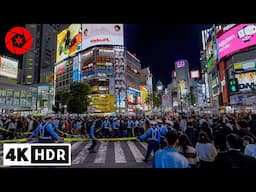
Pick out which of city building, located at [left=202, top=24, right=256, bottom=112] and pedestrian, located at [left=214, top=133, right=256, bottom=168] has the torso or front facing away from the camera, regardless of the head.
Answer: the pedestrian

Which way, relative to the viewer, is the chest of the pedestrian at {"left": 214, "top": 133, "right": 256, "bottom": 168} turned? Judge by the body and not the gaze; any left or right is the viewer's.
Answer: facing away from the viewer

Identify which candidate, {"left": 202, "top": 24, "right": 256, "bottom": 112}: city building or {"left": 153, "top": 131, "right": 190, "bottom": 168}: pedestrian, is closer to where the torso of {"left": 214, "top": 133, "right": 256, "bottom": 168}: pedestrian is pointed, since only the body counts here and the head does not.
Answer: the city building

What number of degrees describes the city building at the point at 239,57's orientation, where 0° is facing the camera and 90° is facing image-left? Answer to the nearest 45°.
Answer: approximately 45°

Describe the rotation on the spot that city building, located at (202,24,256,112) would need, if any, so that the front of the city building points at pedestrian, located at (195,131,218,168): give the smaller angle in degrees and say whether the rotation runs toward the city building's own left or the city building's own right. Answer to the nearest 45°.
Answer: approximately 45° to the city building's own left

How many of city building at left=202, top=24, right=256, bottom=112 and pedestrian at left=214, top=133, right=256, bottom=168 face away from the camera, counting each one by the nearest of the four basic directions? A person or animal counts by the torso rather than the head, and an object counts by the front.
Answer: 1

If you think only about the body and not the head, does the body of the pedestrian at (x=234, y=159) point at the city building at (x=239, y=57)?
yes

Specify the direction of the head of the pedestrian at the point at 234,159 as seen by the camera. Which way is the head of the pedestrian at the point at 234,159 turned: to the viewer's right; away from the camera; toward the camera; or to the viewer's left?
away from the camera
